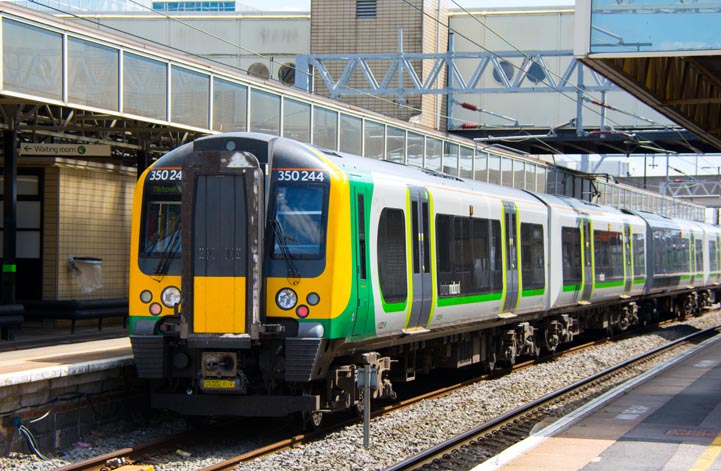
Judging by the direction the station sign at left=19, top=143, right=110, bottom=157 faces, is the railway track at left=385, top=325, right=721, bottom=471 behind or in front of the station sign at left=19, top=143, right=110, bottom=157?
in front

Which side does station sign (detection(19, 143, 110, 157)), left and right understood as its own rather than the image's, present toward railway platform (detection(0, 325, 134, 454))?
front

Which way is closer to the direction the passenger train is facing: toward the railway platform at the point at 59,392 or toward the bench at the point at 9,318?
the railway platform

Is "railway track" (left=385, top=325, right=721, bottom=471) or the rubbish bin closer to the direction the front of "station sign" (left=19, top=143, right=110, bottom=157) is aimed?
the railway track

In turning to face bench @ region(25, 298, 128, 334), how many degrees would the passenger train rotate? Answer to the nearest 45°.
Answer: approximately 90° to its right

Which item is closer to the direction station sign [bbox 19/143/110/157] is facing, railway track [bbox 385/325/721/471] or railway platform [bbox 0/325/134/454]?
the railway platform

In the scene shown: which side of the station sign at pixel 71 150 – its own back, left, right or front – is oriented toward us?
front

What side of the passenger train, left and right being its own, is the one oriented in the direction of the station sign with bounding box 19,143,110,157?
right

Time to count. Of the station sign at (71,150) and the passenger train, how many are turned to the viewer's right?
0

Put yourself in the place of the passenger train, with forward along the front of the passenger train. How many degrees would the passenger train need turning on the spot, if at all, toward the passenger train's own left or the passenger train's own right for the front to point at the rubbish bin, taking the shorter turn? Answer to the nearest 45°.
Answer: approximately 90° to the passenger train's own right
